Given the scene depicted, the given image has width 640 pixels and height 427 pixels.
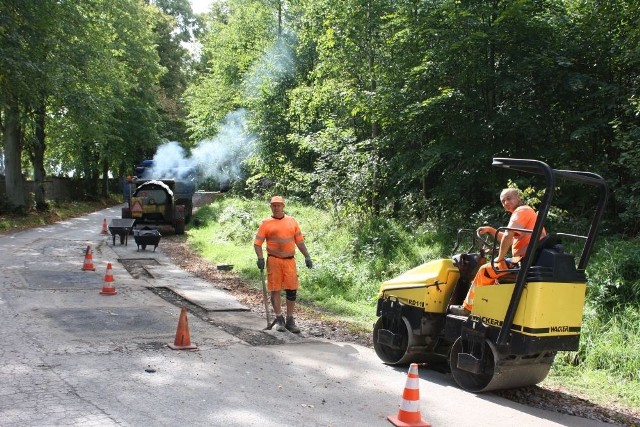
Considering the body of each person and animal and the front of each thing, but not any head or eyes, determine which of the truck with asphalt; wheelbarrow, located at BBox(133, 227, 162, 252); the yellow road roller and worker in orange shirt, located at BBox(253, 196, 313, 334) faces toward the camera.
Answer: the worker in orange shirt

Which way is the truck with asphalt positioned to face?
away from the camera

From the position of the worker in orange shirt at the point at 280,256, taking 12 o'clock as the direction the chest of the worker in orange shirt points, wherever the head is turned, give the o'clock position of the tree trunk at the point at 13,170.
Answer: The tree trunk is roughly at 5 o'clock from the worker in orange shirt.

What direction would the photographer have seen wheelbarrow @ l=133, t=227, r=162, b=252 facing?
facing away from the viewer

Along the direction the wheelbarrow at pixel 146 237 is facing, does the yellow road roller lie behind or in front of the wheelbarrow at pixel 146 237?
behind

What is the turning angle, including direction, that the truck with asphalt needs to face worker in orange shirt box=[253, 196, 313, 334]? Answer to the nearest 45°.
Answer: approximately 180°

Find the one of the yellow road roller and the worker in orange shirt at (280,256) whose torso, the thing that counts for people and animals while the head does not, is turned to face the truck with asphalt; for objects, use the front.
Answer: the yellow road roller

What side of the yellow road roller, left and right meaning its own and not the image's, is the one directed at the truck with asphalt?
front

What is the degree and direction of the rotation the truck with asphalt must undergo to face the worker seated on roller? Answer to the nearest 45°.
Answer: approximately 180°
